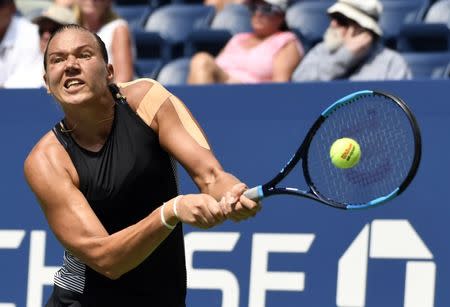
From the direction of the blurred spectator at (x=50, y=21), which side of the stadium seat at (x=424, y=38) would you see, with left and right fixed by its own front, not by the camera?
right

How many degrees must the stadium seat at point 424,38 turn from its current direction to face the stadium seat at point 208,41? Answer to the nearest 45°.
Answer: approximately 90° to its right

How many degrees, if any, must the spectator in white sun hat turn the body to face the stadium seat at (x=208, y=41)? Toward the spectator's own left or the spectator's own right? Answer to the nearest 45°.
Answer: approximately 90° to the spectator's own right

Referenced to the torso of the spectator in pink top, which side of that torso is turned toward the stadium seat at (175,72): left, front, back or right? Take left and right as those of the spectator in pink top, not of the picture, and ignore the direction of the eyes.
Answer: right

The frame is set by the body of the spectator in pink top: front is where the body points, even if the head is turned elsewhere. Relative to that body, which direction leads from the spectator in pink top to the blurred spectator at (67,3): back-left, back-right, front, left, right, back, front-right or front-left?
right

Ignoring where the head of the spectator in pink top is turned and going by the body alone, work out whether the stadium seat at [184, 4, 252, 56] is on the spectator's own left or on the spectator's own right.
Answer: on the spectator's own right

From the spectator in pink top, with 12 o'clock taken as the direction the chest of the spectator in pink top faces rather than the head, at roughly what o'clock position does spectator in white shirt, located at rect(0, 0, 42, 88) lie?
The spectator in white shirt is roughly at 2 o'clock from the spectator in pink top.

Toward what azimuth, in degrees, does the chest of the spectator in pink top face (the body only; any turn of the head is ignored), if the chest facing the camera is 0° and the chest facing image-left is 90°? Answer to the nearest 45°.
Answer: approximately 45°

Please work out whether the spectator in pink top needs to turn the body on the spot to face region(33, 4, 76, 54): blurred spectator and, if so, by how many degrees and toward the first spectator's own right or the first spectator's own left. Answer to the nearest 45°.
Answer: approximately 45° to the first spectator's own right

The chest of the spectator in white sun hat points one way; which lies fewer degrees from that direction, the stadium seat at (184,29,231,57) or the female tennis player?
the female tennis player

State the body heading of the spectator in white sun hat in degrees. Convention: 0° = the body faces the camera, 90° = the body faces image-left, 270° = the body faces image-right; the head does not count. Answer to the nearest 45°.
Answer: approximately 45°
